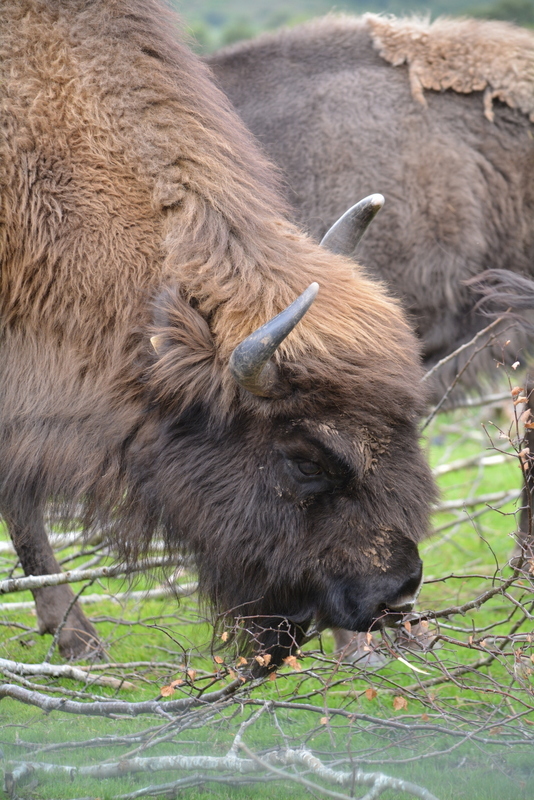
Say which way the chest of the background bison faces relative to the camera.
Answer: to the viewer's right

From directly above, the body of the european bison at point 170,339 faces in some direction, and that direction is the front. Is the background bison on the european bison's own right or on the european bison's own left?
on the european bison's own left

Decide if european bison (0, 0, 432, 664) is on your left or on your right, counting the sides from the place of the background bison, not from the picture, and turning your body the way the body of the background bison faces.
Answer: on your right

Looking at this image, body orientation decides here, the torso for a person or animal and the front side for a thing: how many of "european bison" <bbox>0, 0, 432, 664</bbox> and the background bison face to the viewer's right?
2

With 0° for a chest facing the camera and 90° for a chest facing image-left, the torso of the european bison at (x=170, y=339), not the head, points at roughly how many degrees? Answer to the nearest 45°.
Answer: approximately 270°
